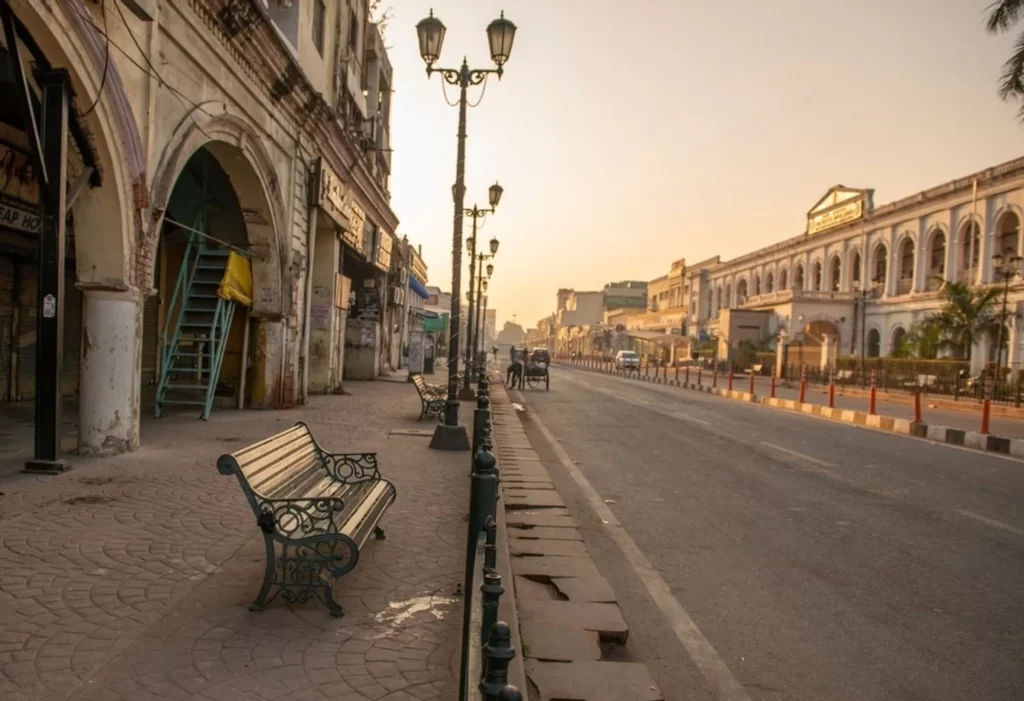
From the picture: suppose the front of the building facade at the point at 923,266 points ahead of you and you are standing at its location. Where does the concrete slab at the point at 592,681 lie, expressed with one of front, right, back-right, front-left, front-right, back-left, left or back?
front-left

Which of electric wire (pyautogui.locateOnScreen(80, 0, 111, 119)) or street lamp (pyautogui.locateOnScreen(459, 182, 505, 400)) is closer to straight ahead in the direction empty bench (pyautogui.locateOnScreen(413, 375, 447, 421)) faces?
the street lamp

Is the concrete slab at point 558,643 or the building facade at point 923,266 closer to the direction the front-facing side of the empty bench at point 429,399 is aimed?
the building facade

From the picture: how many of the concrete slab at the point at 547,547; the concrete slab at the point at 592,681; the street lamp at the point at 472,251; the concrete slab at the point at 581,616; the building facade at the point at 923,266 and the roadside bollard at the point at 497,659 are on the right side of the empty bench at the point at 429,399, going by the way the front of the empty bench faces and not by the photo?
4

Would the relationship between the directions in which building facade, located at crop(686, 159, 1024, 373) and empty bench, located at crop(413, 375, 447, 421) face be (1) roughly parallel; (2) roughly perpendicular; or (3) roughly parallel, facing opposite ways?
roughly parallel, facing opposite ways

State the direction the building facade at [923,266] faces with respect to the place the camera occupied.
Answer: facing the viewer and to the left of the viewer

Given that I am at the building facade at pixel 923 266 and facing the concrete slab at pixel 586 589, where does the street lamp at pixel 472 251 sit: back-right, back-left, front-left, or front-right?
front-right

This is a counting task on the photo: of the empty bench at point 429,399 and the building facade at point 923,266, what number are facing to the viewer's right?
1

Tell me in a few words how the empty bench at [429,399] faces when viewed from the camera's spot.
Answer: facing to the right of the viewer

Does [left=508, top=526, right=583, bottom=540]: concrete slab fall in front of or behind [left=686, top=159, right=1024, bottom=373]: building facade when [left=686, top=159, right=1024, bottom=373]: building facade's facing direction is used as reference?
in front

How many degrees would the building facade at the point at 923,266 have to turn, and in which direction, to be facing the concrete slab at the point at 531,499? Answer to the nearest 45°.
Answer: approximately 45° to its left

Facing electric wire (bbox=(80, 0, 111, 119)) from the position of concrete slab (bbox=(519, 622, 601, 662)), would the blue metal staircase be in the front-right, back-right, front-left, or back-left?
front-right

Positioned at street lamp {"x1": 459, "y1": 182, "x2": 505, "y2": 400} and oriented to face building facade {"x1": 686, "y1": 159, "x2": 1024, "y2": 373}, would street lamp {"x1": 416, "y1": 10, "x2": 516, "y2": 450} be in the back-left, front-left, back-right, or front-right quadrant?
back-right
